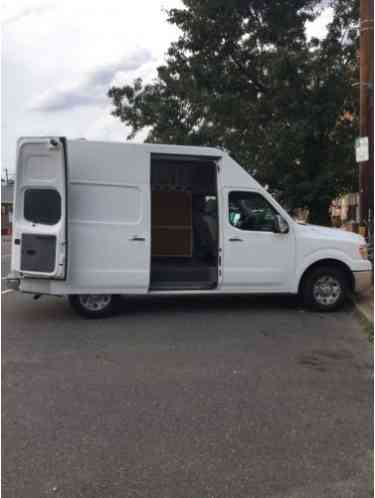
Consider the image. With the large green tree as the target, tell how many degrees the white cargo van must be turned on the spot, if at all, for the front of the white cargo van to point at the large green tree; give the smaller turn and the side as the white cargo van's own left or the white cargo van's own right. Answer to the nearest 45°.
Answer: approximately 45° to the white cargo van's own left

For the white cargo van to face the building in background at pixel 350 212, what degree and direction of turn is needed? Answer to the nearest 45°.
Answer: approximately 45° to its left

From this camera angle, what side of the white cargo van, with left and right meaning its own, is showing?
right

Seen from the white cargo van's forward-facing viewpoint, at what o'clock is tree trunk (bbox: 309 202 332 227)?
The tree trunk is roughly at 10 o'clock from the white cargo van.

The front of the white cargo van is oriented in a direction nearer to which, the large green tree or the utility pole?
the utility pole
